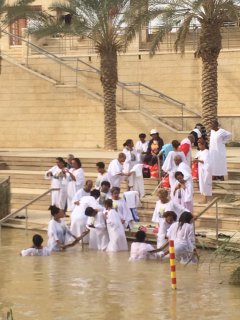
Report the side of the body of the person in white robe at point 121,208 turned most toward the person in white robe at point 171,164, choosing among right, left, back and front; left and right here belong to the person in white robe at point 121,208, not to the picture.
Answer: back

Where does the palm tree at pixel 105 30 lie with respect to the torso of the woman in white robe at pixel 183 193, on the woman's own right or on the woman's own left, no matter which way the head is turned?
on the woman's own right

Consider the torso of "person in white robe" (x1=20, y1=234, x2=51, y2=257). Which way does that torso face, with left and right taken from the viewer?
facing away from the viewer

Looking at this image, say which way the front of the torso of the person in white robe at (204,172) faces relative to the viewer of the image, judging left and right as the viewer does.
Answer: facing to the left of the viewer

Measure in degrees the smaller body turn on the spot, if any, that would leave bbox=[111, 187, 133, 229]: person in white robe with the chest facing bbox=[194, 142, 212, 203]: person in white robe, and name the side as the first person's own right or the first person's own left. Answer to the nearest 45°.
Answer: approximately 180°

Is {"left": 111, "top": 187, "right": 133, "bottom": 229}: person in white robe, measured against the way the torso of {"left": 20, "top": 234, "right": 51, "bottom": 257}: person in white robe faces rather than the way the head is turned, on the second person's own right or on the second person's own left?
on the second person's own right
